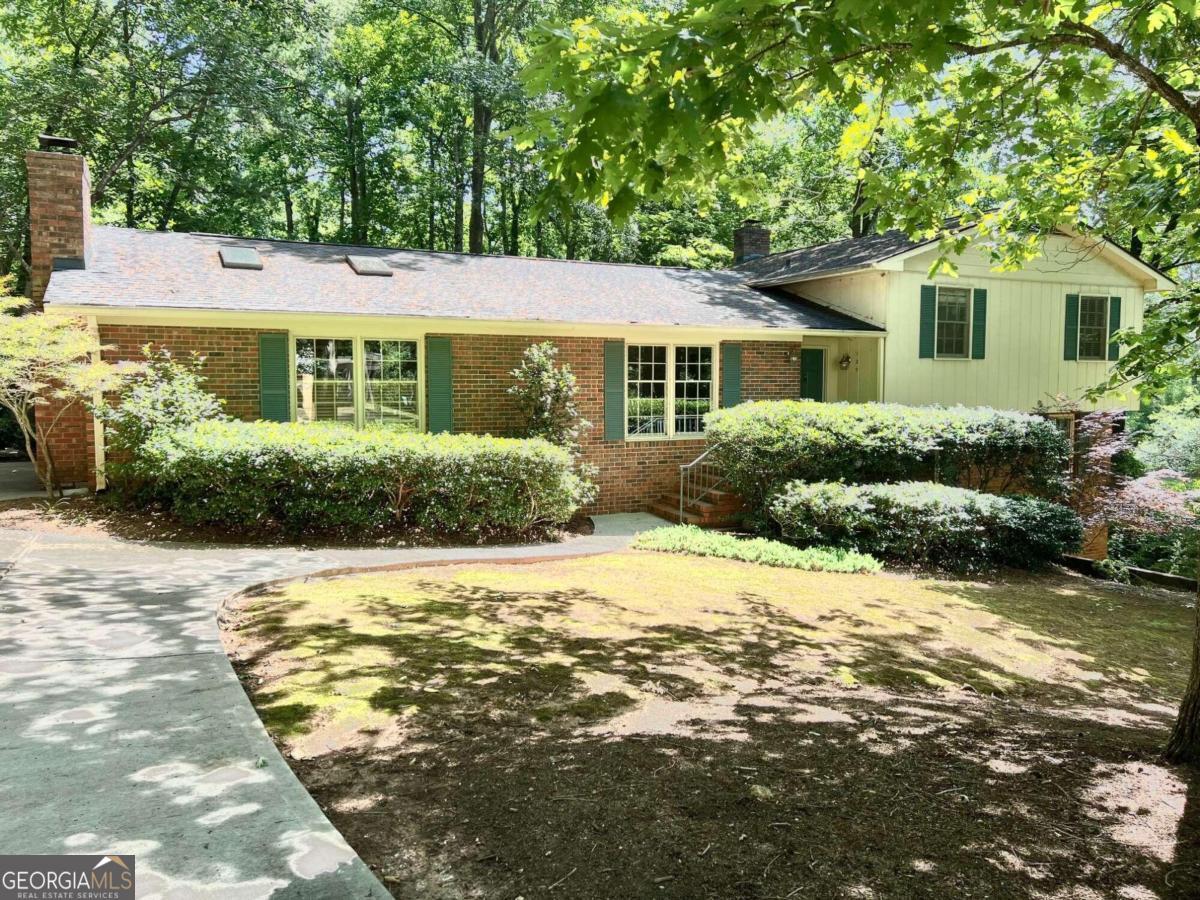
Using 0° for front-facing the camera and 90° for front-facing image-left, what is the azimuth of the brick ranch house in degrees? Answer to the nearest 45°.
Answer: approximately 0°

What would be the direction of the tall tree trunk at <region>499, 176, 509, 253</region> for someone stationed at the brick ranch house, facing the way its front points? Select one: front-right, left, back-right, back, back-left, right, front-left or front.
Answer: back

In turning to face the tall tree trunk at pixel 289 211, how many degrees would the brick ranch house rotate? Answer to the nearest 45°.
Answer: approximately 135° to its right

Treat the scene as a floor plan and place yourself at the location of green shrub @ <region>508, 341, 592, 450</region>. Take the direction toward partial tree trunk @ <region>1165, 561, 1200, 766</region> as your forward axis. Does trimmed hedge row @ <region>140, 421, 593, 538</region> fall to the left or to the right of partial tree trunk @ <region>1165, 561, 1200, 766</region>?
right

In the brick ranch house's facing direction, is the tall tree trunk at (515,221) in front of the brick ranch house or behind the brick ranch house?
behind

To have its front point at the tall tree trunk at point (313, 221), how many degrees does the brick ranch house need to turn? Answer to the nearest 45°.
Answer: approximately 135° to its right

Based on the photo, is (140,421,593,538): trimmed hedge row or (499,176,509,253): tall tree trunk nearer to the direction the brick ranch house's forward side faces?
the trimmed hedge row

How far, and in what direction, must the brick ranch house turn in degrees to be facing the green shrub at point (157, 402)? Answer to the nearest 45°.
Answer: approximately 45° to its right

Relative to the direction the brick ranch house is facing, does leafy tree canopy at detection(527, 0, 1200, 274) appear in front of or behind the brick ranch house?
in front

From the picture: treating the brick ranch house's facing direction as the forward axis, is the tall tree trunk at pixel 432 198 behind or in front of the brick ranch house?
behind
